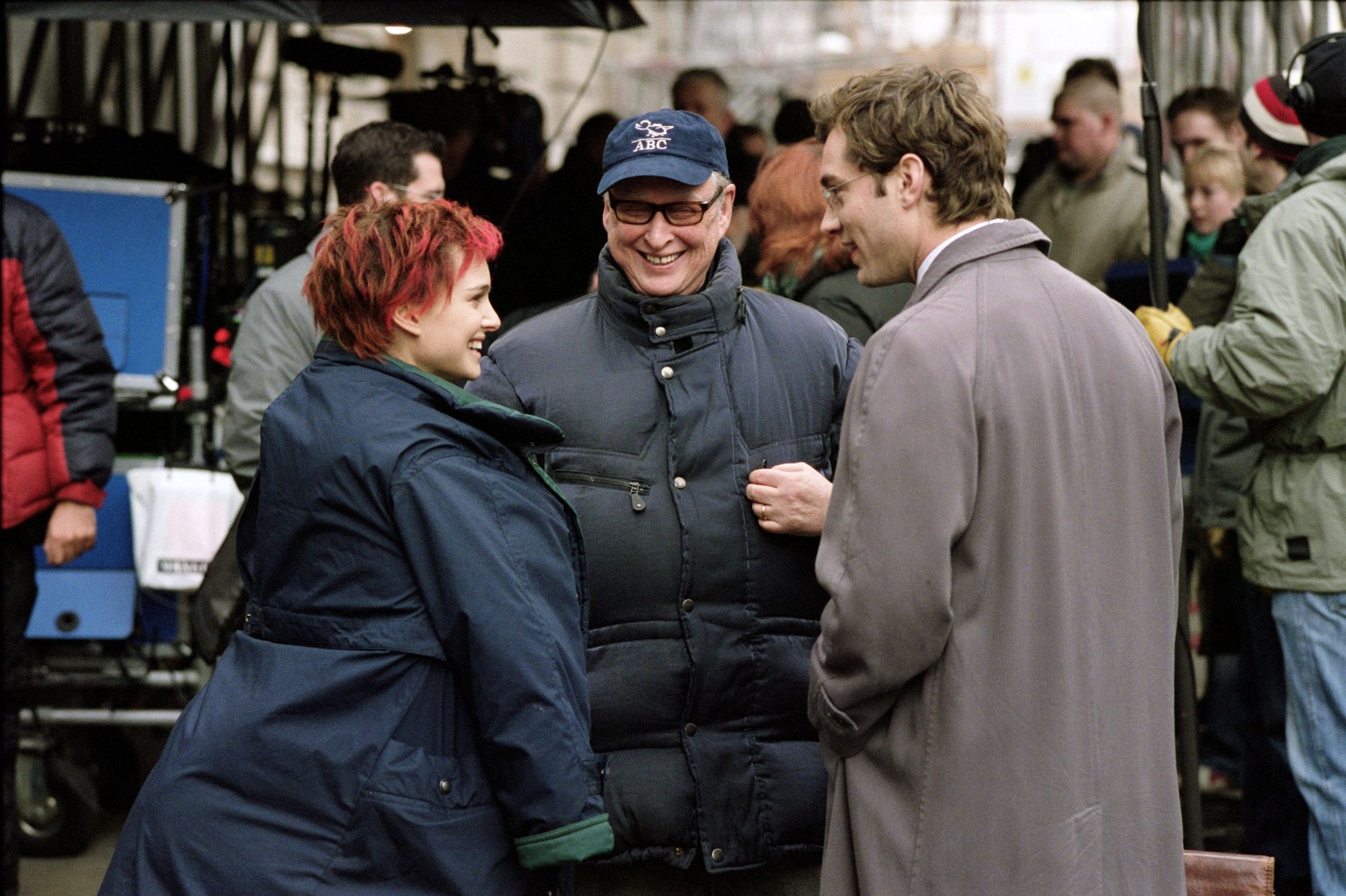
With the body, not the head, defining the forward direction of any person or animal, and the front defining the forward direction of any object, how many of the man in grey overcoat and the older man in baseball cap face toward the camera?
1

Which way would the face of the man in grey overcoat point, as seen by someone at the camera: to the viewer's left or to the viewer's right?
to the viewer's left

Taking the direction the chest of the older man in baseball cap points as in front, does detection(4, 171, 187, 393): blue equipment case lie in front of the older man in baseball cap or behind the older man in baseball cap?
behind

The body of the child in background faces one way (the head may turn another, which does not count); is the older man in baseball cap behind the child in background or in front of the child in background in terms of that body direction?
in front

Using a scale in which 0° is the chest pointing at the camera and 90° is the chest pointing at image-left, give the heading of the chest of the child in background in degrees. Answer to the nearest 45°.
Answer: approximately 45°

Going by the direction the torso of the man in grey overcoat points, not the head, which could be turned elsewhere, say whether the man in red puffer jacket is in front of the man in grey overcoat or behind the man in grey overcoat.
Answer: in front

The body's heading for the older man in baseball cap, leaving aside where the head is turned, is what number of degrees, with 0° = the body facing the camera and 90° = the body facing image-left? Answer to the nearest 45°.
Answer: approximately 0°

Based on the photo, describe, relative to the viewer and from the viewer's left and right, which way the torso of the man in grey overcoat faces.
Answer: facing away from the viewer and to the left of the viewer

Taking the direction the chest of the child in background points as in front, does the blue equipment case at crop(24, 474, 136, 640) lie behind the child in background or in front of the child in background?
in front

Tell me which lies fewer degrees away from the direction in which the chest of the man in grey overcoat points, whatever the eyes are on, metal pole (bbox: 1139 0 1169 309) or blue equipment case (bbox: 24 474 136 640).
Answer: the blue equipment case
